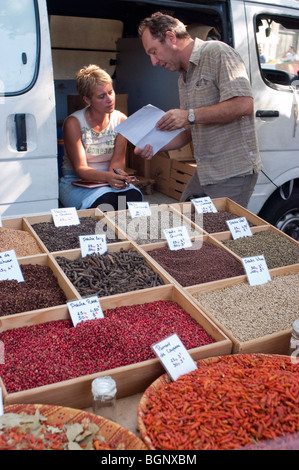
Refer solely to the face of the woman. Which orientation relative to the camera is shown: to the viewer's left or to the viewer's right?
to the viewer's right

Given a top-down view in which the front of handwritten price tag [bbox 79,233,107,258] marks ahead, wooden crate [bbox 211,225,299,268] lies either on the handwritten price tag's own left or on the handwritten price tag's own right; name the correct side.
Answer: on the handwritten price tag's own left

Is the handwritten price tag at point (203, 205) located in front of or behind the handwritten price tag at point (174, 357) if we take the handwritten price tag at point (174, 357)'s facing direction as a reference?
behind

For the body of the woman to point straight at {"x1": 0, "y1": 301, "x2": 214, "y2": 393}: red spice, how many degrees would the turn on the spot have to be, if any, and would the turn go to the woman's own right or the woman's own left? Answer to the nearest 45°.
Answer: approximately 45° to the woman's own right

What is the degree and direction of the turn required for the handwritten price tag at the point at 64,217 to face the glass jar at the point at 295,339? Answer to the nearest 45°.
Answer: approximately 45° to its left

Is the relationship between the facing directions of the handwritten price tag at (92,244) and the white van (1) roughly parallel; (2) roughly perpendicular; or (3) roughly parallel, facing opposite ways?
roughly perpendicular

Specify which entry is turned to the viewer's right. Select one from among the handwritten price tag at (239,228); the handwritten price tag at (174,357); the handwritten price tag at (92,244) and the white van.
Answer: the white van
